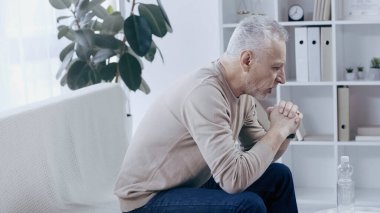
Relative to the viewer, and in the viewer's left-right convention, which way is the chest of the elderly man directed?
facing to the right of the viewer

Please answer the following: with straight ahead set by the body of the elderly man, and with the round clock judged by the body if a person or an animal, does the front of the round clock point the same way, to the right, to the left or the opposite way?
to the right

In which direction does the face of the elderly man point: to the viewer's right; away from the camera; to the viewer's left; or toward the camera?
to the viewer's right

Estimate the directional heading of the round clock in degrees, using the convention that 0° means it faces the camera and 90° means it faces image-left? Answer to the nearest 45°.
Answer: approximately 0°

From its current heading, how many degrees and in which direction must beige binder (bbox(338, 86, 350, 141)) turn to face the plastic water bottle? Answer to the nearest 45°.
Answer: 0° — it already faces it

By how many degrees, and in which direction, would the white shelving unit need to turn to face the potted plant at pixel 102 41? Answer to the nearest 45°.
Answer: approximately 45° to its right

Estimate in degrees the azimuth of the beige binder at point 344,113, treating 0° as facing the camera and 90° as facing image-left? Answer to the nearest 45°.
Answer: approximately 0°

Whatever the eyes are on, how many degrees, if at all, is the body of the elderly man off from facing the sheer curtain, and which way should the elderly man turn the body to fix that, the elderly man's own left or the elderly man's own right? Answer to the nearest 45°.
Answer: approximately 135° to the elderly man's own left
